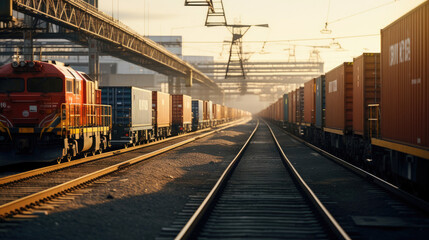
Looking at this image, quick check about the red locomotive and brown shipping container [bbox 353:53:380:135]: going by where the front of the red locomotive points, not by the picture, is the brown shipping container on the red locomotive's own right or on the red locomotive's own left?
on the red locomotive's own left

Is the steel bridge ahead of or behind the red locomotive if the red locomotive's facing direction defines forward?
behind

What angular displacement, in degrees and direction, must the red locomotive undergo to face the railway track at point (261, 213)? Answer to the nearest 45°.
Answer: approximately 90° to its left

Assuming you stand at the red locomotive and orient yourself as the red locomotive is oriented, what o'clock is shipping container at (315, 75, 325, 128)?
The shipping container is roughly at 7 o'clock from the red locomotive.

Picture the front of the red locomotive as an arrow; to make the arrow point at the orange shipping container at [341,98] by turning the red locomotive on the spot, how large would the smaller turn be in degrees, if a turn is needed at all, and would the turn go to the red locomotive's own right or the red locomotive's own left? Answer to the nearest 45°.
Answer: approximately 135° to the red locomotive's own left

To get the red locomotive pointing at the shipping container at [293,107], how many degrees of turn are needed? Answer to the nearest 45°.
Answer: approximately 180°

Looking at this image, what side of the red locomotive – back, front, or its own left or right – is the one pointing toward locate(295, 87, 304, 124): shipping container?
back

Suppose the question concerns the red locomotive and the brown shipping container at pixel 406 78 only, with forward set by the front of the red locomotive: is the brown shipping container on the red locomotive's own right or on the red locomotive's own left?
on the red locomotive's own left

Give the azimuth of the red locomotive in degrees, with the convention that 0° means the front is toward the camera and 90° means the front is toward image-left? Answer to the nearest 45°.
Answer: approximately 45°

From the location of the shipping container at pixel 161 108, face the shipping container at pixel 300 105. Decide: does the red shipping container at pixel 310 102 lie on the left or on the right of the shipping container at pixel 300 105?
right

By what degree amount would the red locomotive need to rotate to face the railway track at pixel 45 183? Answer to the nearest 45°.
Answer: approximately 45° to its left

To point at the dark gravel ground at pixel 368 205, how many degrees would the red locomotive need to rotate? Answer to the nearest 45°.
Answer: approximately 90° to its left

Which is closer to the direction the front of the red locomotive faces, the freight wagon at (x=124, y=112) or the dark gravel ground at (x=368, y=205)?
the dark gravel ground

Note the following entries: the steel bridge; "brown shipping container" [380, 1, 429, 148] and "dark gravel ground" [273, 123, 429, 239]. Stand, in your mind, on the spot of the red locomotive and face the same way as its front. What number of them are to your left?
2
